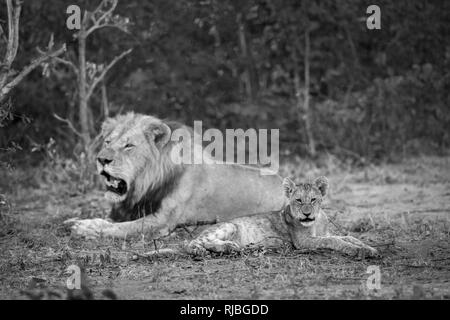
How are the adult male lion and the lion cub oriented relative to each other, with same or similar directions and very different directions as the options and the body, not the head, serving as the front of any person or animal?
very different directions

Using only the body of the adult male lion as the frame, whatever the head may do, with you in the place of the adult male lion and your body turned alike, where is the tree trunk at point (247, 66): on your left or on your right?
on your right

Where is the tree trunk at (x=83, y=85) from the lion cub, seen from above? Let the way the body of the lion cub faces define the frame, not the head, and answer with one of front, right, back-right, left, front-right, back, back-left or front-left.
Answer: back-left

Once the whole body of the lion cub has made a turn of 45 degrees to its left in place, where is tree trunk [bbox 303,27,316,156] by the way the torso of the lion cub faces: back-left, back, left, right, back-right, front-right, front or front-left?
front-left

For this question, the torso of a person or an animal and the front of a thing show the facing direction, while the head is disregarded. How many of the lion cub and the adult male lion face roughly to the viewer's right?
1

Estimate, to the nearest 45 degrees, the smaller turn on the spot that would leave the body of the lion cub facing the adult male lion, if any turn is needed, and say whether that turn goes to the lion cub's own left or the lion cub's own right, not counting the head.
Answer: approximately 135° to the lion cub's own left

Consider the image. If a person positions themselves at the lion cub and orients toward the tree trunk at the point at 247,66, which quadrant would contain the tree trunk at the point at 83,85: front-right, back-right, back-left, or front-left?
front-left

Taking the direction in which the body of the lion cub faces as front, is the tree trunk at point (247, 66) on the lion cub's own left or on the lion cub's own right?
on the lion cub's own left

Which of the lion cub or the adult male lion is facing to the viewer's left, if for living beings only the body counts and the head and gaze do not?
the adult male lion

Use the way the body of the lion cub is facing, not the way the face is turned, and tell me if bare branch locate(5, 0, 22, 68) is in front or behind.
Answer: behind

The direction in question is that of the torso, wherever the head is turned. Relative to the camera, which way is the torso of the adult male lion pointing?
to the viewer's left

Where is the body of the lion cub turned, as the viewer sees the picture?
to the viewer's right
